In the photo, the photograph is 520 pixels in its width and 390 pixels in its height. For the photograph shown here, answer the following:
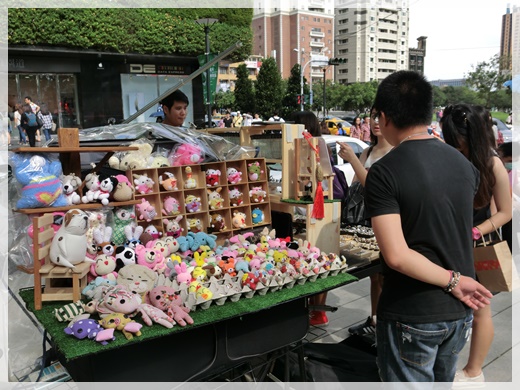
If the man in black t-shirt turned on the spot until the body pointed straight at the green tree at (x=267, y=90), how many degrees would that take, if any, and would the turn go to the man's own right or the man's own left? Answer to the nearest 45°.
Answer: approximately 45° to the man's own right

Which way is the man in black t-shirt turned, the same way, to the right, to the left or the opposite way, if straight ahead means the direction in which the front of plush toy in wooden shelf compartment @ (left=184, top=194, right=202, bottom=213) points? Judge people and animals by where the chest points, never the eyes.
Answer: the opposite way

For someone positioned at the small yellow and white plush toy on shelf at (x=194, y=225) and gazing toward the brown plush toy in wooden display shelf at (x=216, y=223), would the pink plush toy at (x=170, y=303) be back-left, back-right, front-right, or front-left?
back-right

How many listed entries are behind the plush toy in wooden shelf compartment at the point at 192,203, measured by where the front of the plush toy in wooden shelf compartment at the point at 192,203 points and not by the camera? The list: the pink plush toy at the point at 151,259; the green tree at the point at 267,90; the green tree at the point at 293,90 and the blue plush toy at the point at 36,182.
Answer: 2

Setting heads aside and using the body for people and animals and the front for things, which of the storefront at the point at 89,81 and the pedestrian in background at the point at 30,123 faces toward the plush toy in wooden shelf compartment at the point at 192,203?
the storefront

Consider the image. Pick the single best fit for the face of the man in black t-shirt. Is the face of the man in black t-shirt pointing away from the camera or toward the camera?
away from the camera

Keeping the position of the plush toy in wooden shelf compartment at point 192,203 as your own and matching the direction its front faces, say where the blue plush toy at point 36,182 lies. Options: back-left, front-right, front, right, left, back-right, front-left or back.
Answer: front-right
